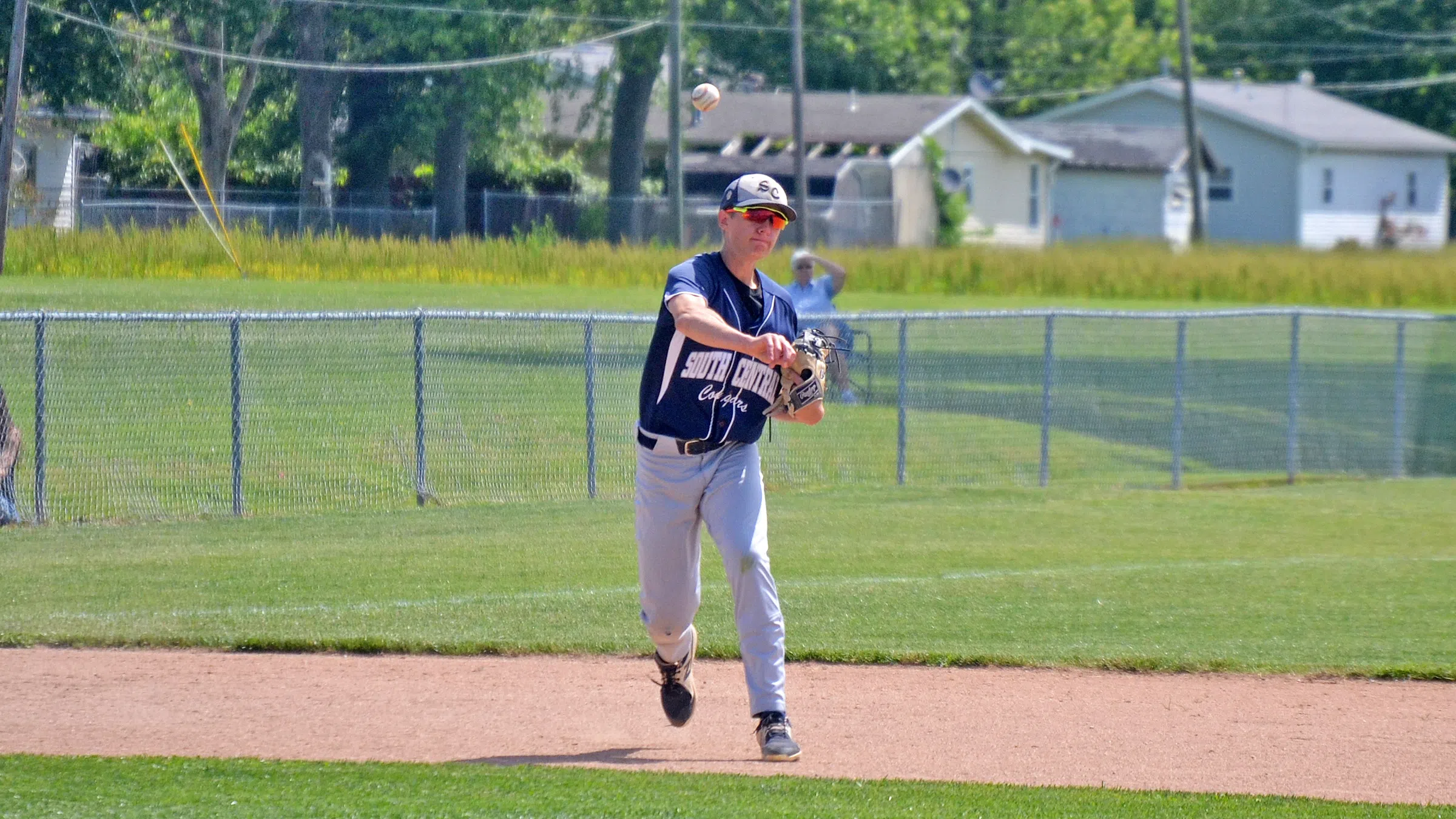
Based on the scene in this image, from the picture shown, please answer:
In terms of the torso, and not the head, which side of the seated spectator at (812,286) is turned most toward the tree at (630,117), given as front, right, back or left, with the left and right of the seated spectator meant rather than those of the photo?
back

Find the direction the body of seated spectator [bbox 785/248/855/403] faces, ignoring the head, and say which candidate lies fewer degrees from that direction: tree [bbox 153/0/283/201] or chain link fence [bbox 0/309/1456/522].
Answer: the chain link fence

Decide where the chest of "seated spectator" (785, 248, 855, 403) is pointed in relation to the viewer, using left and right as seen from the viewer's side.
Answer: facing the viewer

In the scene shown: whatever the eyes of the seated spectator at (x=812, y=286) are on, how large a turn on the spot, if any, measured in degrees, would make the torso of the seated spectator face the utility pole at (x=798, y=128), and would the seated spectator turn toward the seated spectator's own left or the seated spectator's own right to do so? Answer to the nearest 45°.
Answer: approximately 180°

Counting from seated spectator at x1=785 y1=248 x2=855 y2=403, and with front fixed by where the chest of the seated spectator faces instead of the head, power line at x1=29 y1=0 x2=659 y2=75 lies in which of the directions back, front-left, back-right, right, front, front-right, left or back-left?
back-right

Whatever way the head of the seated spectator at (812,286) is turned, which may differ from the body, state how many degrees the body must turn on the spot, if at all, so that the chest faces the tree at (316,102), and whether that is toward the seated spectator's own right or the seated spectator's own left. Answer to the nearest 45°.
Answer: approximately 135° to the seated spectator's own right

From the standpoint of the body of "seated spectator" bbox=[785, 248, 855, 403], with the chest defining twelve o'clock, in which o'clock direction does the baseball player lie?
The baseball player is roughly at 12 o'clock from the seated spectator.

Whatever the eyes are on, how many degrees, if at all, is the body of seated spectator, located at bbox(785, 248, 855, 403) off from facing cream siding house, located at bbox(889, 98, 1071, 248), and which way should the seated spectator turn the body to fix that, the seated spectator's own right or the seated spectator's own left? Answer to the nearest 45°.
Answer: approximately 180°

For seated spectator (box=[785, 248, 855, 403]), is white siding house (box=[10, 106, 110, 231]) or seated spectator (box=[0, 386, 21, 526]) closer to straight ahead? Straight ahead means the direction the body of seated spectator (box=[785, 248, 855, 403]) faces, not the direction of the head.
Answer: the seated spectator

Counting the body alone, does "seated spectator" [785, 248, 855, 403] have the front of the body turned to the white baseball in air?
yes
